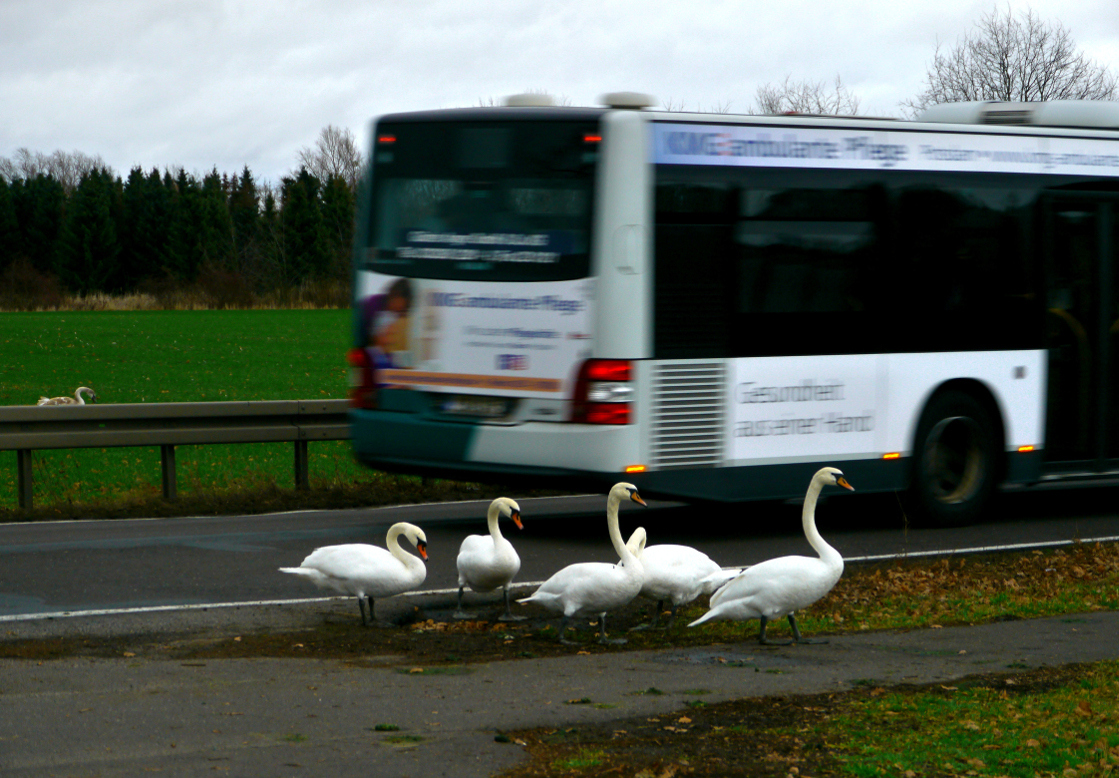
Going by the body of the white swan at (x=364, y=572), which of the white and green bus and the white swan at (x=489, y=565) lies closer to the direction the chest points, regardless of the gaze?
the white swan

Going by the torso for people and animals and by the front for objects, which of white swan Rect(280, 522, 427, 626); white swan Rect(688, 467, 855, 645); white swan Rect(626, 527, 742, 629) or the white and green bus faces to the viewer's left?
white swan Rect(626, 527, 742, 629)

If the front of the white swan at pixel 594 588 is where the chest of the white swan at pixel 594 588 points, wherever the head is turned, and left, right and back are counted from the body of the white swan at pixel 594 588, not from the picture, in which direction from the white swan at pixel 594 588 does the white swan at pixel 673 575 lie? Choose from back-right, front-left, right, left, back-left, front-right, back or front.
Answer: front-left

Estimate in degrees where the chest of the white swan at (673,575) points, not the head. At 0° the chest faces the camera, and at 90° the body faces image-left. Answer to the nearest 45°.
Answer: approximately 90°

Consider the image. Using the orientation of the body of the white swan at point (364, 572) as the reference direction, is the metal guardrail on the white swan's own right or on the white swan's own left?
on the white swan's own left

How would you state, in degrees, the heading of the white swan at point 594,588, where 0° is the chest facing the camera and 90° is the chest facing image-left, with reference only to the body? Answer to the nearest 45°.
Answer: approximately 270°

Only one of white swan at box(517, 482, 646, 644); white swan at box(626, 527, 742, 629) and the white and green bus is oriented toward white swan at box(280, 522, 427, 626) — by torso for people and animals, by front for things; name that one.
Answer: white swan at box(626, 527, 742, 629)

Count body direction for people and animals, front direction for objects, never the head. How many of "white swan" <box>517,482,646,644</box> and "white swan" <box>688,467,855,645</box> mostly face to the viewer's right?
2

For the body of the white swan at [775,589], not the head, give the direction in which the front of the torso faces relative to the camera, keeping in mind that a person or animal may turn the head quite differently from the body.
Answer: to the viewer's right

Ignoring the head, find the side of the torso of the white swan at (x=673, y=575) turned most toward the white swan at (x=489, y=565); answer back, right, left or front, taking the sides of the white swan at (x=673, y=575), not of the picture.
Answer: front

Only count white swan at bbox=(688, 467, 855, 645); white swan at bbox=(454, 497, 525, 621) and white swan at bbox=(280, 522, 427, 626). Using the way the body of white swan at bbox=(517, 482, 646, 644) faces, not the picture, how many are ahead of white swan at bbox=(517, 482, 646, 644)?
1

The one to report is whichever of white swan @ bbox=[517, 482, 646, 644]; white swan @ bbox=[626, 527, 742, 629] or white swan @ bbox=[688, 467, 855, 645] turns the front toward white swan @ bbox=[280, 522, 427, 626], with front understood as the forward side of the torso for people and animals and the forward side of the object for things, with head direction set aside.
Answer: white swan @ bbox=[626, 527, 742, 629]

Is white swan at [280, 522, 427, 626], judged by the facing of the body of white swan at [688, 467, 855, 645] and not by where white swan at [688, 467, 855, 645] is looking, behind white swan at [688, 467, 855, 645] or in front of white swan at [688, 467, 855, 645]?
behind

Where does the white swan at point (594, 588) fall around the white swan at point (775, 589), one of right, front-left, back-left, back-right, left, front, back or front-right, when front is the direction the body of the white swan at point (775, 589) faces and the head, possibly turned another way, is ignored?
back

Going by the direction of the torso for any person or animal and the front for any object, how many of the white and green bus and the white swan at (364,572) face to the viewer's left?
0

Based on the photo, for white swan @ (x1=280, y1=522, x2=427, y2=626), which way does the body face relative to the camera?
to the viewer's right

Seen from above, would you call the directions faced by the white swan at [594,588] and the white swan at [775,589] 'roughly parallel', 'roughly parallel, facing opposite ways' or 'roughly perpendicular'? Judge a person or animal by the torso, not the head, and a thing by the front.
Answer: roughly parallel
